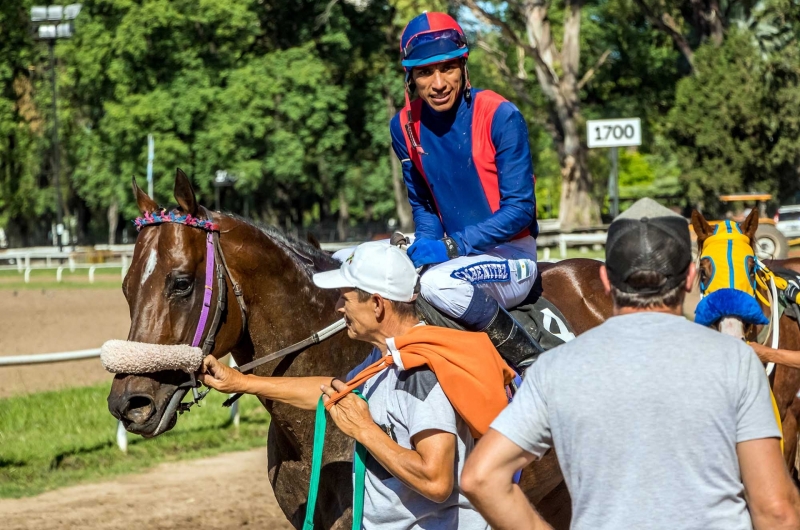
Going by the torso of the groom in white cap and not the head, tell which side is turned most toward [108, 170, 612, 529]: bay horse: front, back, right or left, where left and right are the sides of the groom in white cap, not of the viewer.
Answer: right

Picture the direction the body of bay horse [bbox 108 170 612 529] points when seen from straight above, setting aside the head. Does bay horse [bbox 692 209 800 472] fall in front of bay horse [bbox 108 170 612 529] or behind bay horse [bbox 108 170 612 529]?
behind

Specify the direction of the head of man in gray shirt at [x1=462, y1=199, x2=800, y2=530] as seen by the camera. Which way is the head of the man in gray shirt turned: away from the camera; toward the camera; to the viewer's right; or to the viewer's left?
away from the camera

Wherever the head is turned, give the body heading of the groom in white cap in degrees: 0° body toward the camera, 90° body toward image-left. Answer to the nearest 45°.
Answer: approximately 90°

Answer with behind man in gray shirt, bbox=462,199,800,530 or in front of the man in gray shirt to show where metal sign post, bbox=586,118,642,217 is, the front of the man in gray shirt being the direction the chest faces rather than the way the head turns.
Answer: in front

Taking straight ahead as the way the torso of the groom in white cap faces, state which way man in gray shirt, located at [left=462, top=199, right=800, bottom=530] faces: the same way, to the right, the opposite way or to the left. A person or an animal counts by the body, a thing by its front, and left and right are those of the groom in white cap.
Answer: to the right

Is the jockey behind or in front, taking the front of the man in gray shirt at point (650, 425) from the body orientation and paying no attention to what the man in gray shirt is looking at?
in front

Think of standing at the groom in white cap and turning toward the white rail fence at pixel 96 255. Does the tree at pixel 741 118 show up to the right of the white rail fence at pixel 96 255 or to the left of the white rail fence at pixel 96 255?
right

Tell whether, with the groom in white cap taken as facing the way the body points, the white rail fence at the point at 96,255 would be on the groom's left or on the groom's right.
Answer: on the groom's right

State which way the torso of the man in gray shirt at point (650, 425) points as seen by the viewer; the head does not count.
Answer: away from the camera

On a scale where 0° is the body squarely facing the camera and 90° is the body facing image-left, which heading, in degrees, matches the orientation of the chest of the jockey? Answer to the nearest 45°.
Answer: approximately 45°

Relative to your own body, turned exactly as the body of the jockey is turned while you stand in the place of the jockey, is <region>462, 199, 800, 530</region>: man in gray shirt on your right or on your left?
on your left

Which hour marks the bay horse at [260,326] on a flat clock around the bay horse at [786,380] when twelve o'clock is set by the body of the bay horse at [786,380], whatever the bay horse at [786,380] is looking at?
the bay horse at [260,326] is roughly at 12 o'clock from the bay horse at [786,380].

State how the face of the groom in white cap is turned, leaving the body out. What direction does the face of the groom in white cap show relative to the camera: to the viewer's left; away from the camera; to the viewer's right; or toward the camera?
to the viewer's left
